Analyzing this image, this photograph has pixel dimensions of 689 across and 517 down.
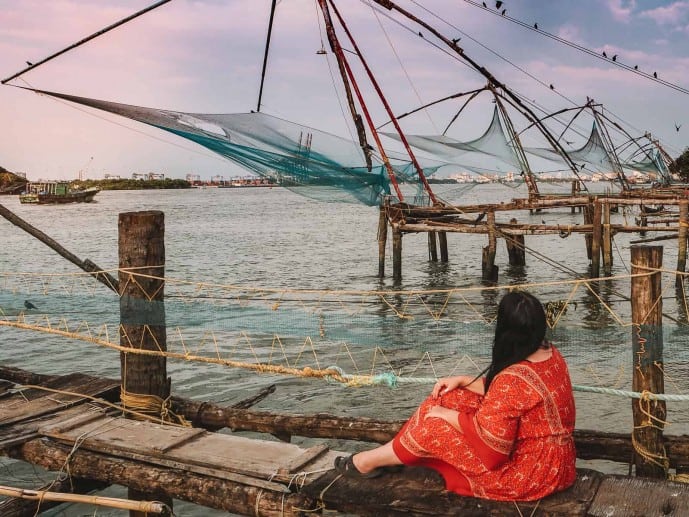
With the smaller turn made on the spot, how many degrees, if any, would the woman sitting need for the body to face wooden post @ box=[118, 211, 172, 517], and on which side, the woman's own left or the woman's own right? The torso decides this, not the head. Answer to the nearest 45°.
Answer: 0° — they already face it

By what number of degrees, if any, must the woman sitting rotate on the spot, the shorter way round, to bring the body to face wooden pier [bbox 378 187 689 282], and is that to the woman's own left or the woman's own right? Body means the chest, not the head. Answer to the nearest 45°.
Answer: approximately 45° to the woman's own right

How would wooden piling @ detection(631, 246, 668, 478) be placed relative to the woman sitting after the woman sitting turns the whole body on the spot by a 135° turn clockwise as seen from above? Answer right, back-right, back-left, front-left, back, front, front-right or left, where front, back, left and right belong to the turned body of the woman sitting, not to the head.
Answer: front-left

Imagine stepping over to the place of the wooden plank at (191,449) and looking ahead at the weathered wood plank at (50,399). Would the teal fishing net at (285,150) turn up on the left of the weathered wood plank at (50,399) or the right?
right

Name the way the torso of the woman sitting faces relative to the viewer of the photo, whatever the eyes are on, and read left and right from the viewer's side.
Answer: facing away from the viewer and to the left of the viewer

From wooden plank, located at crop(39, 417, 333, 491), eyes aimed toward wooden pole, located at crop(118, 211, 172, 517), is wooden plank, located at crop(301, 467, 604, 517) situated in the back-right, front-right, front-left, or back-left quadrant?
back-right

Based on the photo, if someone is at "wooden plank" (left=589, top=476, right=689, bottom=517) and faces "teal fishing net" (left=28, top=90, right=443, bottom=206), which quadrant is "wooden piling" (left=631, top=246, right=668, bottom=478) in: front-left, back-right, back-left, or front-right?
front-right

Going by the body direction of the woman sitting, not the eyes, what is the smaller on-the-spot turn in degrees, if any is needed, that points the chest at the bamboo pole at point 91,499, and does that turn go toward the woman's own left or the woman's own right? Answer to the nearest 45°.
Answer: approximately 45° to the woman's own left
